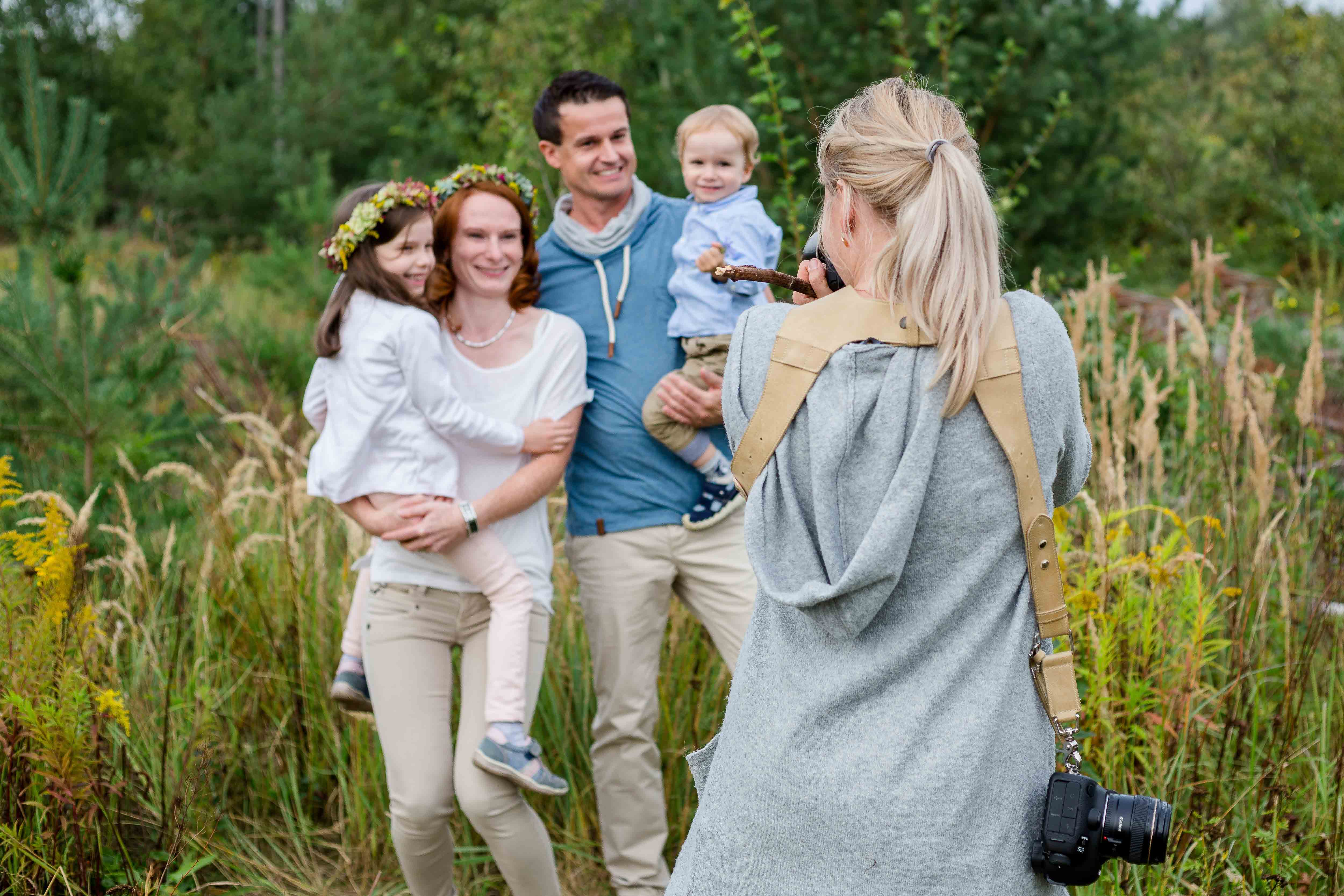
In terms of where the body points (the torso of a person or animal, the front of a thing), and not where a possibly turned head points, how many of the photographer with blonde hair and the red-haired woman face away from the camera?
1

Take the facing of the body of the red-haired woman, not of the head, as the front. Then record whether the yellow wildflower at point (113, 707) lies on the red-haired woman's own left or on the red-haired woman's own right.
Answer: on the red-haired woman's own right

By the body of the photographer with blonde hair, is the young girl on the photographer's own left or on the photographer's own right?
on the photographer's own left

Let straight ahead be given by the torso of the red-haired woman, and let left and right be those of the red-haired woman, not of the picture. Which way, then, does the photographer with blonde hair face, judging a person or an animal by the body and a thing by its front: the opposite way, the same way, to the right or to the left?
the opposite way

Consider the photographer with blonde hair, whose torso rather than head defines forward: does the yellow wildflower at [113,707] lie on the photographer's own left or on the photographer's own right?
on the photographer's own left

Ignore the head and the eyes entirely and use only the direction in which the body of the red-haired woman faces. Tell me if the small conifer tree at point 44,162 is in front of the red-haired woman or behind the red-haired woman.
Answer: behind

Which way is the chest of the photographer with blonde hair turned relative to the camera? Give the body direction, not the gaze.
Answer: away from the camera

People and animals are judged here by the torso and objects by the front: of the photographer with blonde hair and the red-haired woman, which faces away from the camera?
the photographer with blonde hair
